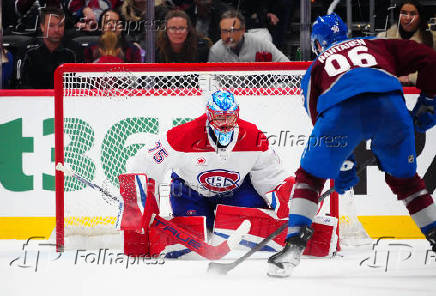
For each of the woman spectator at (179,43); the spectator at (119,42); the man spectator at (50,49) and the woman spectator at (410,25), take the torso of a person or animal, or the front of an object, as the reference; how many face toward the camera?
4

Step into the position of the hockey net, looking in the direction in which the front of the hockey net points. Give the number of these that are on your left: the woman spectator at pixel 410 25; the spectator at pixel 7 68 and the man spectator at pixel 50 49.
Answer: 1

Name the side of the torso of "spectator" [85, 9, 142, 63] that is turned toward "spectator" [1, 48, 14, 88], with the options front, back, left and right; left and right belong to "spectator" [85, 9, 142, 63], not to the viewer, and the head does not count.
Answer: right

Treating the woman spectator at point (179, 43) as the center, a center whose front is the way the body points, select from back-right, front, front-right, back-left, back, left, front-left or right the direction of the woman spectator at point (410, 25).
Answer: left

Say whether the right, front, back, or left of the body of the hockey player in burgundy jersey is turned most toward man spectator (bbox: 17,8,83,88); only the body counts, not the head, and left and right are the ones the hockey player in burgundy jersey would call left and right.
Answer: front

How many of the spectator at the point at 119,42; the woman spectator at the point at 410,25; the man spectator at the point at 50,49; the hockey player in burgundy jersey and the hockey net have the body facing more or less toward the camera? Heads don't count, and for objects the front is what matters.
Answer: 4

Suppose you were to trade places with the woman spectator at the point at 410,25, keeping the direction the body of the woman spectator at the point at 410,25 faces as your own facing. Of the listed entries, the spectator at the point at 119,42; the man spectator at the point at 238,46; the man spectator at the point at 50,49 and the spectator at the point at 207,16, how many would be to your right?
4

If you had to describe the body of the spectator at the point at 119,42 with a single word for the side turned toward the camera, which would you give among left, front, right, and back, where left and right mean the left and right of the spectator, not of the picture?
front

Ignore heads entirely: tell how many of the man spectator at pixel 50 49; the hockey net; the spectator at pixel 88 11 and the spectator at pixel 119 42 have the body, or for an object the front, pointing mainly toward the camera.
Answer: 4
